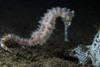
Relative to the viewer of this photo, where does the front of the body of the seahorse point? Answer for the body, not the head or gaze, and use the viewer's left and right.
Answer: facing to the right of the viewer

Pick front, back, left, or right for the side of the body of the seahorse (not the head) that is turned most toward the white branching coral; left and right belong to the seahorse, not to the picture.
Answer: front
